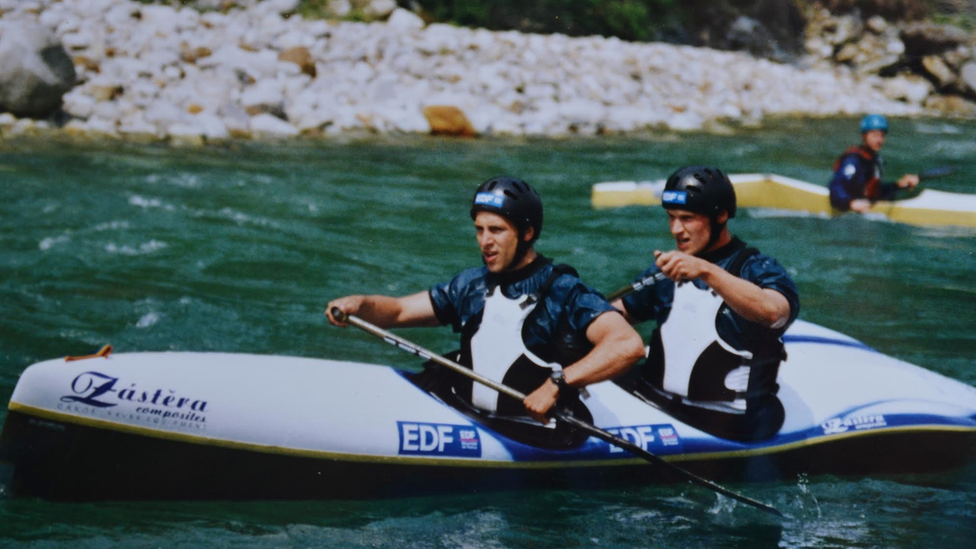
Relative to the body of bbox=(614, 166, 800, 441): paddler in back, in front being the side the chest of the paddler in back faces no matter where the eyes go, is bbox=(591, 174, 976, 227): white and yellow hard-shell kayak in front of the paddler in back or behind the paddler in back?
behind

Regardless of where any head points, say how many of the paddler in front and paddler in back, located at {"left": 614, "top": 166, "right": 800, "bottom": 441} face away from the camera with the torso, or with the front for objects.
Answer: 0

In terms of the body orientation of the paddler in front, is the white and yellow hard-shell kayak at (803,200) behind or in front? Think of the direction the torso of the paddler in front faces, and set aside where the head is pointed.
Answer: behind

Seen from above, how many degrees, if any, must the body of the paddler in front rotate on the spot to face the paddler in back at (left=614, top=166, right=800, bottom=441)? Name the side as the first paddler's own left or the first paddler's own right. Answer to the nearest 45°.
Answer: approximately 180°

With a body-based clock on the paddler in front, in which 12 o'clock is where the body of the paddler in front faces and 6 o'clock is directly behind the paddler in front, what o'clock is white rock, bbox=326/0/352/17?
The white rock is roughly at 4 o'clock from the paddler in front.

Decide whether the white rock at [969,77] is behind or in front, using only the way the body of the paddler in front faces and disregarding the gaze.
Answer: behind

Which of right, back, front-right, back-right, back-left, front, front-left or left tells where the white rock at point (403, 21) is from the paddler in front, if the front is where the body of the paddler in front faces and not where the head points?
back-right

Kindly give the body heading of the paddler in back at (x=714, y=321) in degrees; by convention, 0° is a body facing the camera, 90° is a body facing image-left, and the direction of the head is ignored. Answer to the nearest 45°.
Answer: approximately 45°

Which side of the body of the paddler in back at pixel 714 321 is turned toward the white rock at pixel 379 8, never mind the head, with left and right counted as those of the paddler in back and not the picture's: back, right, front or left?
right

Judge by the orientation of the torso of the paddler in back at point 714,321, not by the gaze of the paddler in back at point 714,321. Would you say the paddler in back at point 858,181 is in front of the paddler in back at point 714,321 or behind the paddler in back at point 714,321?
behind

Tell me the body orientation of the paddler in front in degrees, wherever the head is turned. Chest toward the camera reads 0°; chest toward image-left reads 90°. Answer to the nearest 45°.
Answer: approximately 45°

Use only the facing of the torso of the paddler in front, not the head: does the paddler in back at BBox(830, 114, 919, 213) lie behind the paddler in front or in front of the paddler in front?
behind
